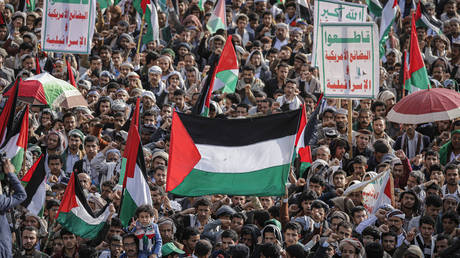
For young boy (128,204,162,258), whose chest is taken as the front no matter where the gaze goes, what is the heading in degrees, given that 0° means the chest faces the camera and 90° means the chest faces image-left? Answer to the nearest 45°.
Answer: approximately 0°

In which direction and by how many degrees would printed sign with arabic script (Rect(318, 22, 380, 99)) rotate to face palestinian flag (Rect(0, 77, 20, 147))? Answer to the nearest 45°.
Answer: approximately 45° to its right
